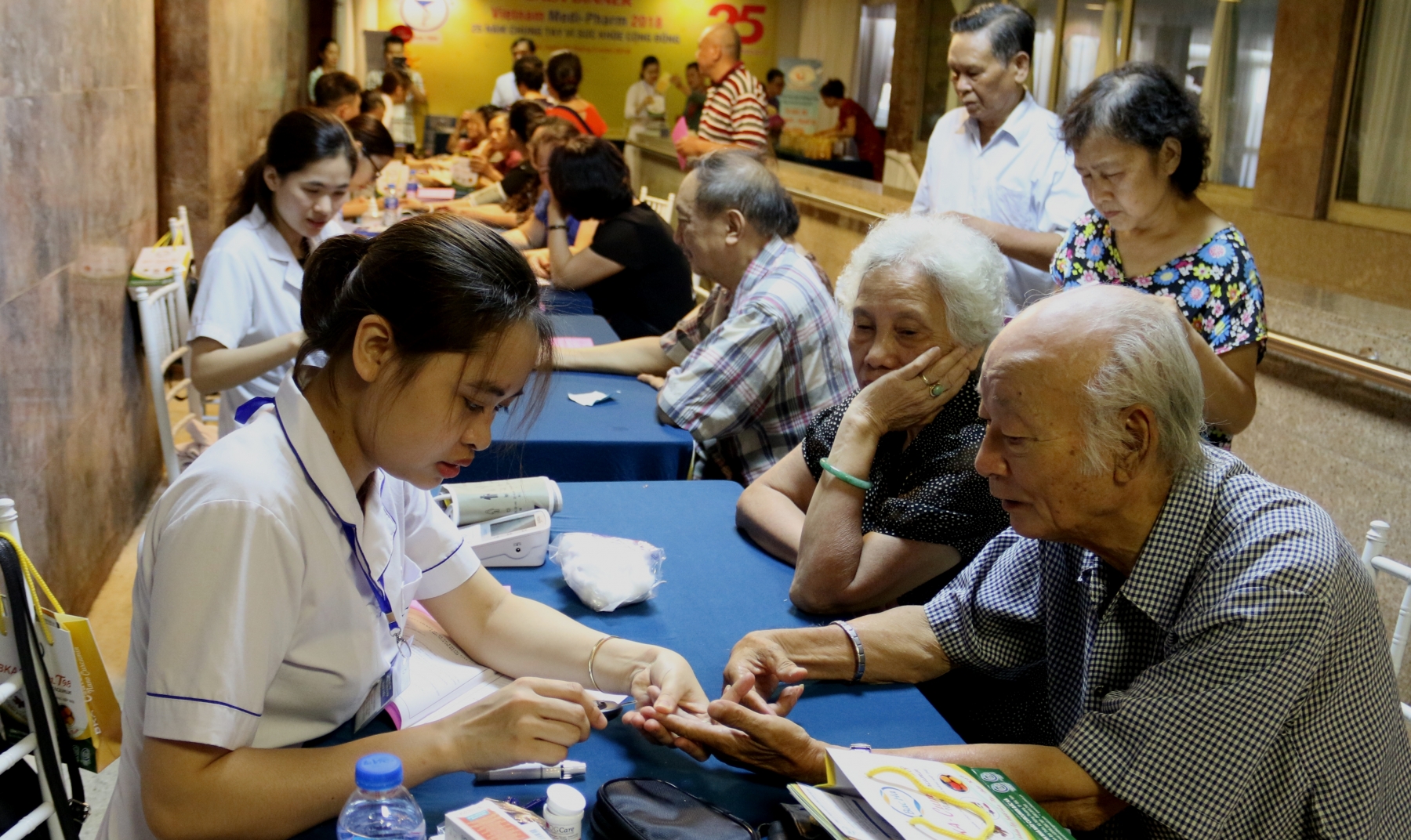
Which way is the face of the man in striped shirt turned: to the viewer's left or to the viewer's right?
to the viewer's left

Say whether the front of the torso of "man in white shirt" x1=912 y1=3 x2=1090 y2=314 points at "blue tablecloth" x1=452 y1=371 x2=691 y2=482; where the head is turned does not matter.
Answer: yes

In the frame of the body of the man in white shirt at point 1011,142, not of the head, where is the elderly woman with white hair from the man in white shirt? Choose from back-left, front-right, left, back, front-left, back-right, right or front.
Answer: front-left

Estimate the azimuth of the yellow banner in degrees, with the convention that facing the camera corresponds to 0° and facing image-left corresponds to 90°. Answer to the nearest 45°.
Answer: approximately 0°

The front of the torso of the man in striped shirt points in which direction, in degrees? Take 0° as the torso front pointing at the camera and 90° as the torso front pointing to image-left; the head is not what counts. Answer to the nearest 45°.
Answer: approximately 90°

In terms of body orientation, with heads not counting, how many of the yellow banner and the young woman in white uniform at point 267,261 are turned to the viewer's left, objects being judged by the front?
0

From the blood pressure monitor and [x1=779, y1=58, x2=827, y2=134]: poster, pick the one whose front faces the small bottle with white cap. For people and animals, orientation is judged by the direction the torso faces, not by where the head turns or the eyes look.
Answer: the poster

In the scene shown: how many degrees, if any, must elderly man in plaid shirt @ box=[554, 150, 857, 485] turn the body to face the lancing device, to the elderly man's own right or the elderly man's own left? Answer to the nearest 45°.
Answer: approximately 90° to the elderly man's own left

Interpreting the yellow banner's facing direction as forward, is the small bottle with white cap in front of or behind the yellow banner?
in front

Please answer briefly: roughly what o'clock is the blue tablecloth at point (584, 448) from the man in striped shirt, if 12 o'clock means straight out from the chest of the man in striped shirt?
The blue tablecloth is roughly at 9 o'clock from the man in striped shirt.

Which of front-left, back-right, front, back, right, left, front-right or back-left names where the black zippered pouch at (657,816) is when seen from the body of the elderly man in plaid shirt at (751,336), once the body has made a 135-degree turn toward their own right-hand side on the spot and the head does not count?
back-right

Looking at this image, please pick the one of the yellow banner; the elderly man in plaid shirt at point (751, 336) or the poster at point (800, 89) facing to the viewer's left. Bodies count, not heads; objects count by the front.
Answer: the elderly man in plaid shirt

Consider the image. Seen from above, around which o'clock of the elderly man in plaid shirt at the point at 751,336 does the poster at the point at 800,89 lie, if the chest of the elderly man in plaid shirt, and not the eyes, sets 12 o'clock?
The poster is roughly at 3 o'clock from the elderly man in plaid shirt.

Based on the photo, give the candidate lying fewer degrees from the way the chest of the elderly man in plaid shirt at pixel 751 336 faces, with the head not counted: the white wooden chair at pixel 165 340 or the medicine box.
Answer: the white wooden chair

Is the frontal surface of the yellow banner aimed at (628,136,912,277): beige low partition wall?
yes

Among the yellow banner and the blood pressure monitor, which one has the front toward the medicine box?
the yellow banner
